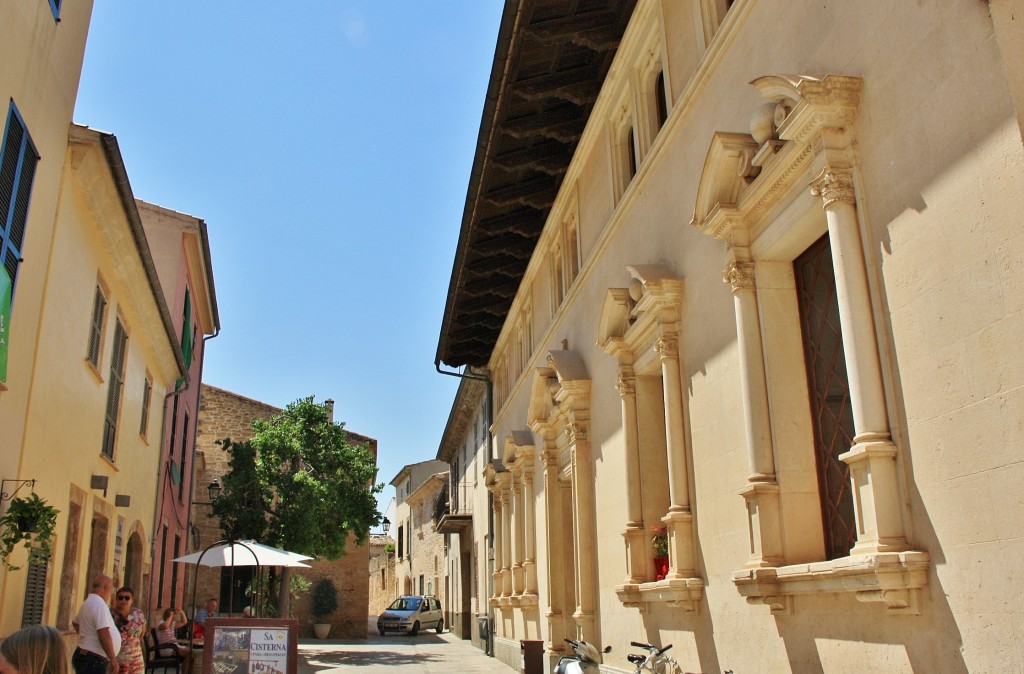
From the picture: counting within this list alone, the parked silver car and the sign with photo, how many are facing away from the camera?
0

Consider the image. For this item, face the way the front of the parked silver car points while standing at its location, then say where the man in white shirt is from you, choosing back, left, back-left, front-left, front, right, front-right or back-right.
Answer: front-left

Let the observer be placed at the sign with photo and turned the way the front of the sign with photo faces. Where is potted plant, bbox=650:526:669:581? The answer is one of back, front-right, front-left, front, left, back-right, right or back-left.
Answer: left

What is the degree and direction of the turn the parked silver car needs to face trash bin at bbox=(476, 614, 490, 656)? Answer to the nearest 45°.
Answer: approximately 45° to its left

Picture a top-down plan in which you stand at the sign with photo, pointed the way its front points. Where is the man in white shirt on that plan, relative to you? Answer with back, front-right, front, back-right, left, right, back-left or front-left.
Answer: right

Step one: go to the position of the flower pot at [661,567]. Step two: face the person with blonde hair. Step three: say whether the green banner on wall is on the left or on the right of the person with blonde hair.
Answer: right

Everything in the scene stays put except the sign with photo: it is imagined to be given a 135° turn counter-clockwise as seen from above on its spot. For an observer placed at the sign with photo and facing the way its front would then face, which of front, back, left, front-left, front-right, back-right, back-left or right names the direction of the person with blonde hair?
back-right

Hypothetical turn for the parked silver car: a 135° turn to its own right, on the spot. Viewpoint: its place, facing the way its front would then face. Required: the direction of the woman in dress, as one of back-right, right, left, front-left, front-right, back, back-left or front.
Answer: back

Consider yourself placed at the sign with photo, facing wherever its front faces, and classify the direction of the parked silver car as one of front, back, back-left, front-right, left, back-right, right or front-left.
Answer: back

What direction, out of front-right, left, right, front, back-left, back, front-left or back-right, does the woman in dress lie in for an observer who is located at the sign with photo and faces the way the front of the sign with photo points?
back-right

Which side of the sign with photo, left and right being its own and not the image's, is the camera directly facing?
front

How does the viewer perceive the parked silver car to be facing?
facing the viewer and to the left of the viewer

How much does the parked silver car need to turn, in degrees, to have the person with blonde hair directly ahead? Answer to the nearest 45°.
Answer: approximately 45° to its left

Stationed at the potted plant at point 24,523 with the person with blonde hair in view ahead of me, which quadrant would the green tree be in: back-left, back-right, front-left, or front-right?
back-left
